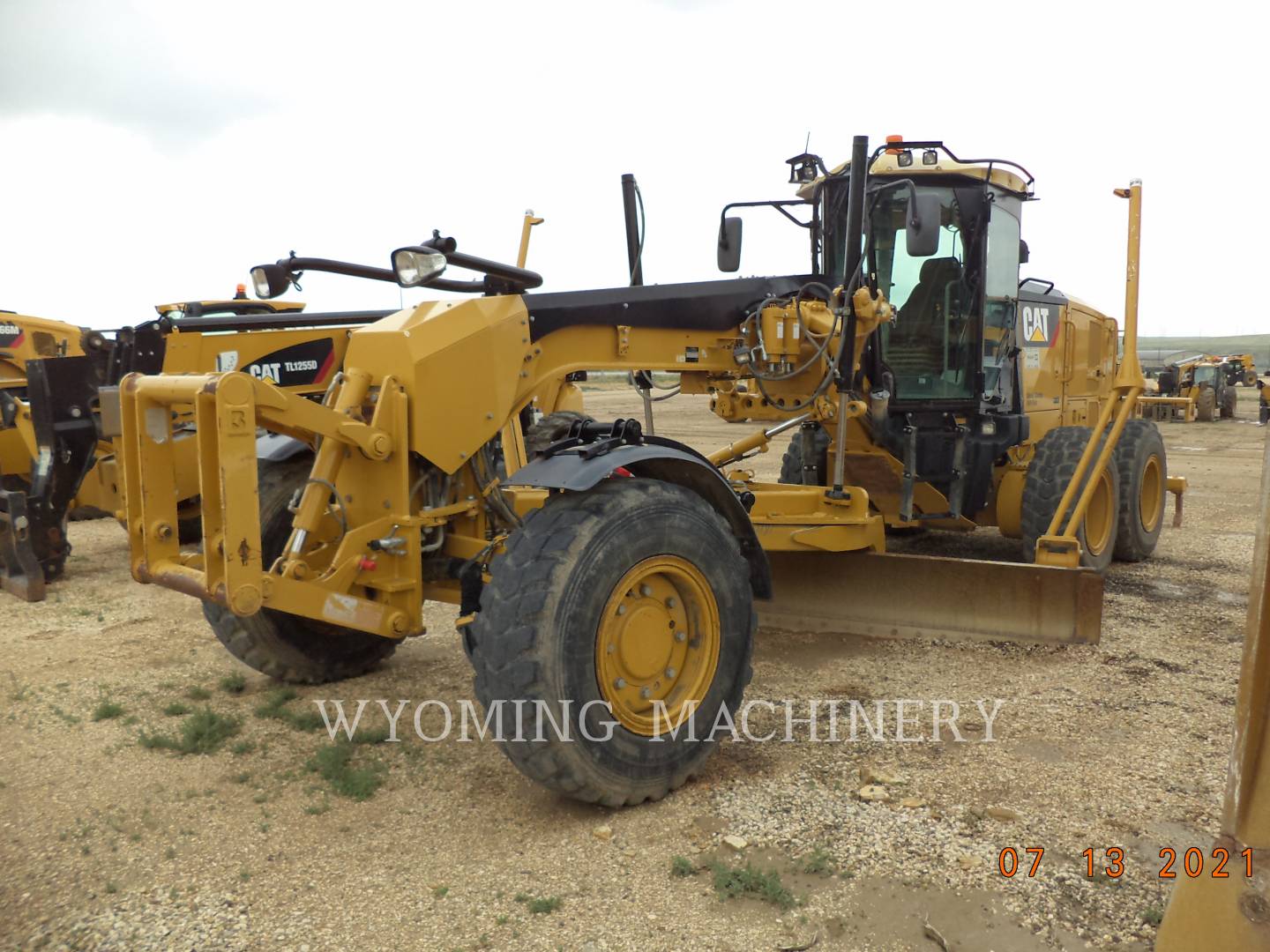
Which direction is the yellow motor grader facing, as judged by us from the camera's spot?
facing the viewer and to the left of the viewer
